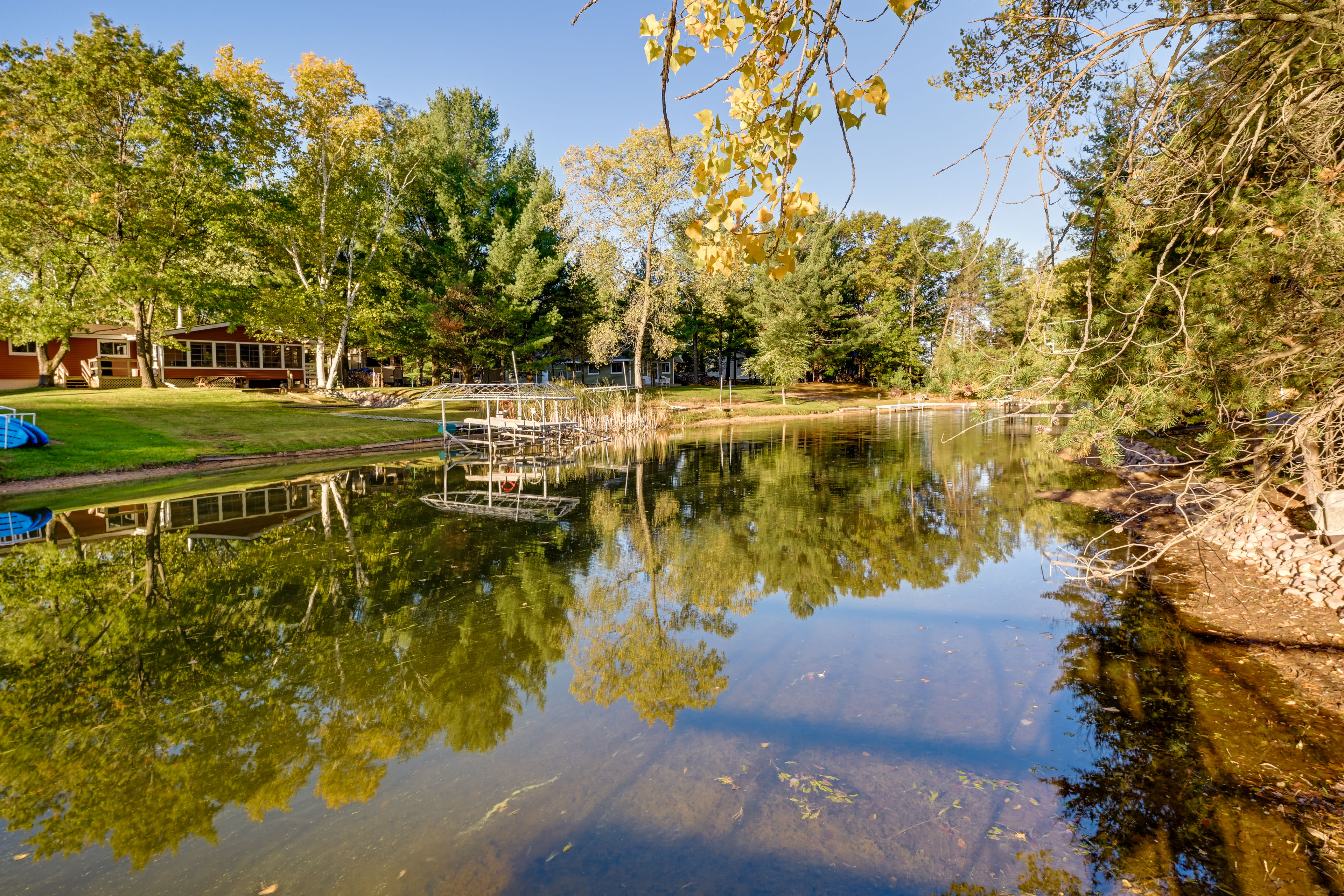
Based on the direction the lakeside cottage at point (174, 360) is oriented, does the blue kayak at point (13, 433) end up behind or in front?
in front

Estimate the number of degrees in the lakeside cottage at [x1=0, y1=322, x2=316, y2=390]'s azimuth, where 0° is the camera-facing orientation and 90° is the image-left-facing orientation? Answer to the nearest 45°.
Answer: approximately 0°

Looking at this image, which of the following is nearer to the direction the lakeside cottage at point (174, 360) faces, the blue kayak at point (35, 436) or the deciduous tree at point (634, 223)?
the blue kayak

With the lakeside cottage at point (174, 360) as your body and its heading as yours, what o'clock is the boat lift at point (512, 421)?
The boat lift is roughly at 11 o'clock from the lakeside cottage.

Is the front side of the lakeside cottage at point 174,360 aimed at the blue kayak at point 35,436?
yes

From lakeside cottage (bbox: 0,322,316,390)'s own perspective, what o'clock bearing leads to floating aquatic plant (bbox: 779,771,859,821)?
The floating aquatic plant is roughly at 12 o'clock from the lakeside cottage.

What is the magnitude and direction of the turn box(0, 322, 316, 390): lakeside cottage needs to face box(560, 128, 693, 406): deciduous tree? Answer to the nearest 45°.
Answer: approximately 45° to its left
